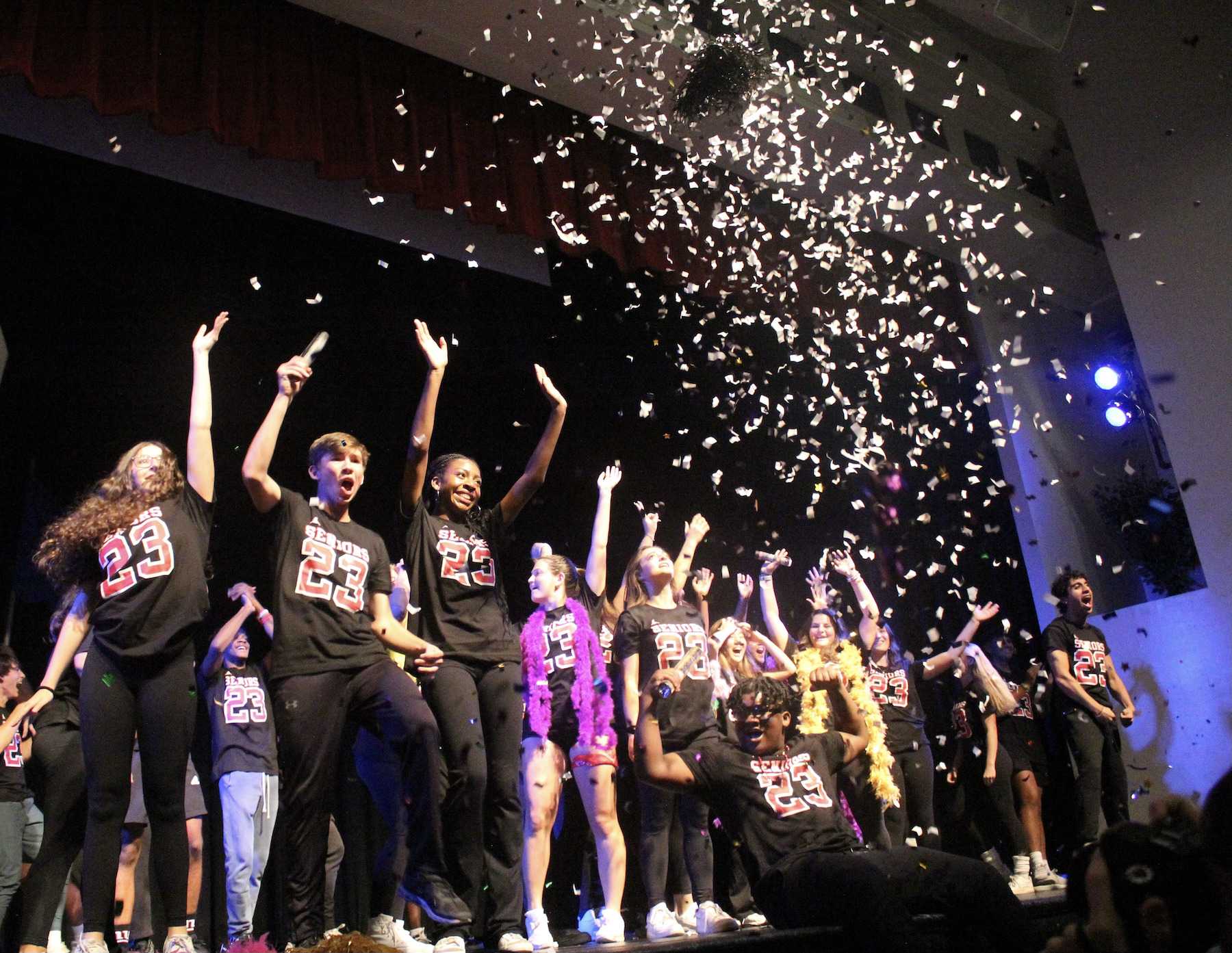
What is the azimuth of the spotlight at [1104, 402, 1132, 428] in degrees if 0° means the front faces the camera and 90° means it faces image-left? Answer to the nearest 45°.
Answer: approximately 45°

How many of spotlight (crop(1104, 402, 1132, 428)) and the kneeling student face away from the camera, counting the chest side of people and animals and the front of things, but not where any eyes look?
0

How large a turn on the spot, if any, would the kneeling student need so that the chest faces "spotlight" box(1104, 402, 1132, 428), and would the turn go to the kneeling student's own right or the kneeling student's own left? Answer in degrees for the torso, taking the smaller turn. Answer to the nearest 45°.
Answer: approximately 90° to the kneeling student's own left

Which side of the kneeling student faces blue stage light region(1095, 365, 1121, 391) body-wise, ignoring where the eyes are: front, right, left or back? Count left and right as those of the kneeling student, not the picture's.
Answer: left

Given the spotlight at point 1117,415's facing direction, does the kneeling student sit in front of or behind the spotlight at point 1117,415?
in front

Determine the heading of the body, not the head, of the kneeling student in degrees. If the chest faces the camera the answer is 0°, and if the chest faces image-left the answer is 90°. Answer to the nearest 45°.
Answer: approximately 315°
